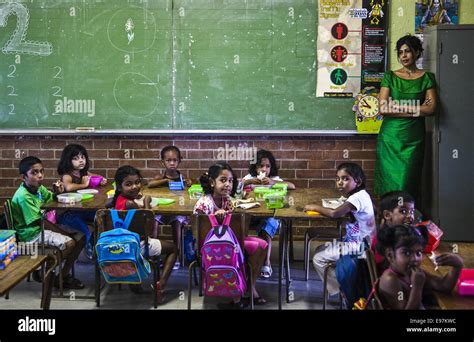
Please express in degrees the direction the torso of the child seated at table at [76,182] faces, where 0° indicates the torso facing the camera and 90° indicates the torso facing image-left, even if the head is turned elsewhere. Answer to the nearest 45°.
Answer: approximately 315°

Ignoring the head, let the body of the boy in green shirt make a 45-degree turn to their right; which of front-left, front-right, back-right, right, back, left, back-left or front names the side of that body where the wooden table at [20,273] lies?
front-right

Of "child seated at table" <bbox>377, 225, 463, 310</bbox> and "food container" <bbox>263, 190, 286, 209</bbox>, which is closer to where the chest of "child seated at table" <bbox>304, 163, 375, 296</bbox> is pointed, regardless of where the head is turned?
the food container

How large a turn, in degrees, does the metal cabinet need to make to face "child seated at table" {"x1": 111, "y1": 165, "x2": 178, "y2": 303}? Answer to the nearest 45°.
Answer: approximately 45° to its right

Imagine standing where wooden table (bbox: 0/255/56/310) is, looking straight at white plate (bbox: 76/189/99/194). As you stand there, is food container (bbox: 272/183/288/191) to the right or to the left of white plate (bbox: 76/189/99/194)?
right

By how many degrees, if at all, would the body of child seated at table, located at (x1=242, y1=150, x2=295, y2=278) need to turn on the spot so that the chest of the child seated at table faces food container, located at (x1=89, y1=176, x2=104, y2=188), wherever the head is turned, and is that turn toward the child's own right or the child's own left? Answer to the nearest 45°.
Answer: approximately 90° to the child's own right

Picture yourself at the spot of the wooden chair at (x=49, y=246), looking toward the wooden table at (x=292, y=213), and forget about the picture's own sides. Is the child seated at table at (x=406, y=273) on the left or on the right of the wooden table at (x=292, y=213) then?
right

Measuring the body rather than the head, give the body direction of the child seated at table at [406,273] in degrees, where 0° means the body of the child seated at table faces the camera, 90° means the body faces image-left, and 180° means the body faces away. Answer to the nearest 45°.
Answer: approximately 315°

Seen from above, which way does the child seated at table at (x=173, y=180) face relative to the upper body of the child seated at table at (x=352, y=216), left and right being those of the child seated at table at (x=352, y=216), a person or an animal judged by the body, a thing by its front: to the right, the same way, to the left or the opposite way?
to the left
